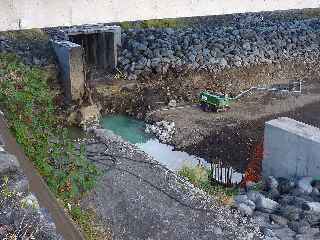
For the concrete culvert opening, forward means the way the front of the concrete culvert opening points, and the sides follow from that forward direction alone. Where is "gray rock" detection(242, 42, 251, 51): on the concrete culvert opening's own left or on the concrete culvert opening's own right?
on the concrete culvert opening's own left

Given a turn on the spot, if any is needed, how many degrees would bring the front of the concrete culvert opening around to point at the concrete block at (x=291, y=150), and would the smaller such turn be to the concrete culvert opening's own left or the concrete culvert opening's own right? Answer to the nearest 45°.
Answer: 0° — it already faces it

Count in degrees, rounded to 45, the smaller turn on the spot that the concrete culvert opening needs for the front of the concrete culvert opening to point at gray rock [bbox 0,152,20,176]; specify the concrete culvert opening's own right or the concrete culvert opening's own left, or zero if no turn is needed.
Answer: approximately 45° to the concrete culvert opening's own right

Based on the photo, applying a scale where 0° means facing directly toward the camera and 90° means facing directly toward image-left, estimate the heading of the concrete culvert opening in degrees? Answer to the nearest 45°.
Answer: approximately 315°
